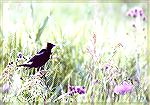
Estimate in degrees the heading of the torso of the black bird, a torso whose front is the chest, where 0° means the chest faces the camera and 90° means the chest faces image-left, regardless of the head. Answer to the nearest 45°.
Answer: approximately 270°
